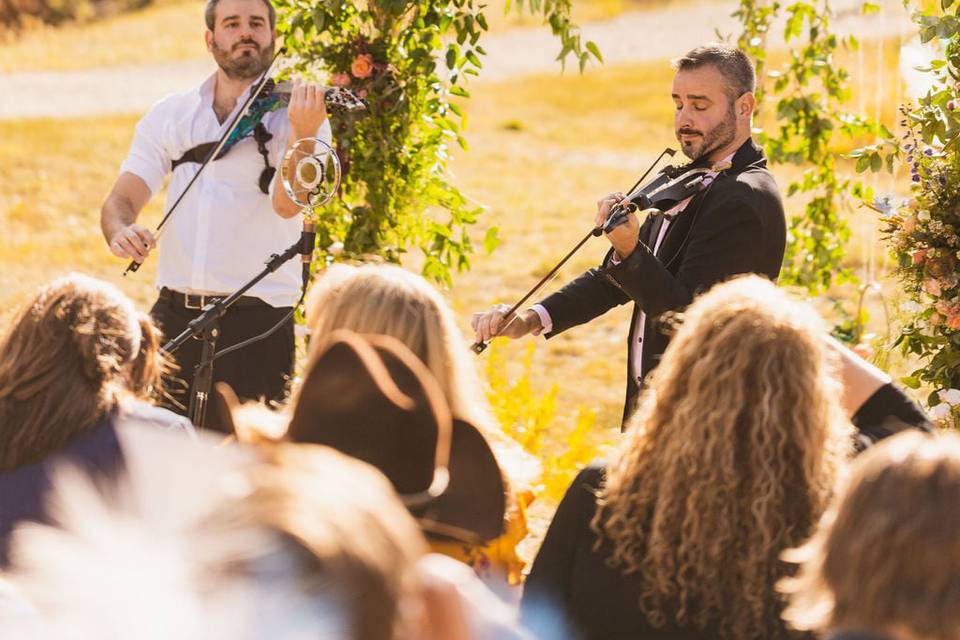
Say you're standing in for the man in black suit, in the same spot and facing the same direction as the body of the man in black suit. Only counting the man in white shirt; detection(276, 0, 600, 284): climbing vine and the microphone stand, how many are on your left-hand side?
0

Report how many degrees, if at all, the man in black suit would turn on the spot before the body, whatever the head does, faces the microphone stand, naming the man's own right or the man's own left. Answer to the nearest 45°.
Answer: approximately 45° to the man's own right

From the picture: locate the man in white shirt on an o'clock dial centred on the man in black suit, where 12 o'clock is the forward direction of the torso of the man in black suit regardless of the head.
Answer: The man in white shirt is roughly at 2 o'clock from the man in black suit.

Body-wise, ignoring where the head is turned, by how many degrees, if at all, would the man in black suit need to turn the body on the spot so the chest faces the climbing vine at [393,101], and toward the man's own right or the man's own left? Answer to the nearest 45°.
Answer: approximately 90° to the man's own right

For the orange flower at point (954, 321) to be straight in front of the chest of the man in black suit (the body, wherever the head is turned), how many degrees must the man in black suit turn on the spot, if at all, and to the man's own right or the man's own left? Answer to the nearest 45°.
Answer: approximately 180°

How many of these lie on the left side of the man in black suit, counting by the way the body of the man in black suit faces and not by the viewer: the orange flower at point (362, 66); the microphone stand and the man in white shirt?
0

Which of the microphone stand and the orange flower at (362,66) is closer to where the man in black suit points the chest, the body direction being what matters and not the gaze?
the microphone stand

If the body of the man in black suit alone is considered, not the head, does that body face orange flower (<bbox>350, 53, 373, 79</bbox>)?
no

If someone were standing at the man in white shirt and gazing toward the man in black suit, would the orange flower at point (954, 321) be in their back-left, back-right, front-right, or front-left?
front-left

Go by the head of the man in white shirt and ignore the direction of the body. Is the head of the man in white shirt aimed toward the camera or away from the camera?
toward the camera

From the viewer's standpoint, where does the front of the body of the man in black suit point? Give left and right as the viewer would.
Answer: facing the viewer and to the left of the viewer

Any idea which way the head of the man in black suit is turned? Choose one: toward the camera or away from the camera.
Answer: toward the camera
